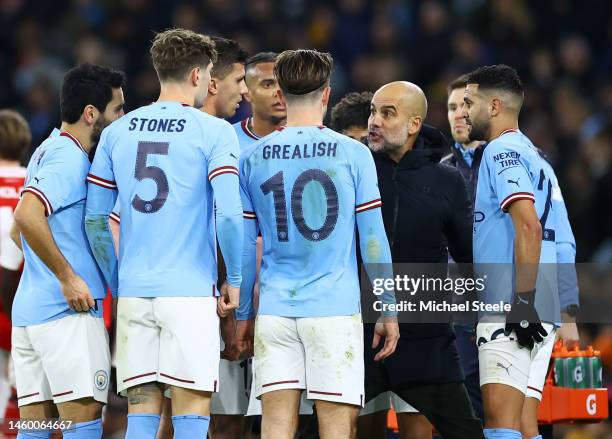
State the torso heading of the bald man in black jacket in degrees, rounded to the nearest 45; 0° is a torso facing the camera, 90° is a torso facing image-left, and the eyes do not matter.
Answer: approximately 45°

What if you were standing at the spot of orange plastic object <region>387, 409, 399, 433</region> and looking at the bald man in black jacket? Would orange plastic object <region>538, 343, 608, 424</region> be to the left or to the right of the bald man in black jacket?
left

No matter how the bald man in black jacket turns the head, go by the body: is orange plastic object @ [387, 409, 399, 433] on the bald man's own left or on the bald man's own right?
on the bald man's own right

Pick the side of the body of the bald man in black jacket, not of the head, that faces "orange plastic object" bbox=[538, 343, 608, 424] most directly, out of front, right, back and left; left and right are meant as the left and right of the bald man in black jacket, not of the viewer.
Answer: back
